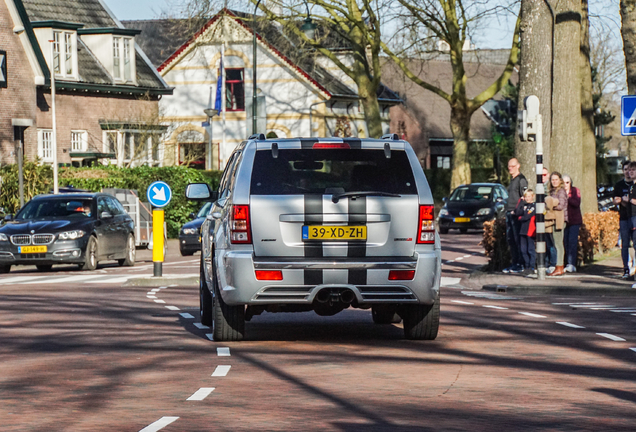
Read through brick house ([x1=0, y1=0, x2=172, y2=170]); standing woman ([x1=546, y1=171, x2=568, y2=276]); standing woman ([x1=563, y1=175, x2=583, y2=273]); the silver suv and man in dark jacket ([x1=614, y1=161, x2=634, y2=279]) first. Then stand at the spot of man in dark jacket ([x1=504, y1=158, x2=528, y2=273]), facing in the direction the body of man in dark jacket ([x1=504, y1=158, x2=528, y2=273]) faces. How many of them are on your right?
1

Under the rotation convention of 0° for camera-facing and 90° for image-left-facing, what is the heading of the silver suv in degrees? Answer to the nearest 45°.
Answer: approximately 180°

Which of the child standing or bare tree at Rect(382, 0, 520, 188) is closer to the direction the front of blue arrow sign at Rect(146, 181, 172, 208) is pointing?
the child standing

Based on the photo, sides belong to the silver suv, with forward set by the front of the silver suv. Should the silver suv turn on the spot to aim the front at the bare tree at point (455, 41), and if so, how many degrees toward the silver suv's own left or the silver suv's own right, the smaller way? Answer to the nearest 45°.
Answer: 0° — it already faces it

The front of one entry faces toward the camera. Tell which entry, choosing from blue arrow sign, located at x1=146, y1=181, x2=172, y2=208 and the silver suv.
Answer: the blue arrow sign

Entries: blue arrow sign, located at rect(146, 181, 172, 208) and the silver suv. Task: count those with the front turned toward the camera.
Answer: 1

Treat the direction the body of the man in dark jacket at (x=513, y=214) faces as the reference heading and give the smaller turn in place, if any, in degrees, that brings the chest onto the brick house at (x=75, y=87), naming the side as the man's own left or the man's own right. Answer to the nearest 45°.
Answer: approximately 90° to the man's own right

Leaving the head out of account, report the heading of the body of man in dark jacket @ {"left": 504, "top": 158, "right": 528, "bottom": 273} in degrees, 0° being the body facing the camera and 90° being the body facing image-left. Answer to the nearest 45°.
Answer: approximately 45°

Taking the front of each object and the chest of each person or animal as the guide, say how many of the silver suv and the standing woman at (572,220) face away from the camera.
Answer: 1

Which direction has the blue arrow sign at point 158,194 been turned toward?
toward the camera

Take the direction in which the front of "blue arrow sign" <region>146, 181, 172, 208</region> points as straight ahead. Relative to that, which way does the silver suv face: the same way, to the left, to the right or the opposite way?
the opposite way
